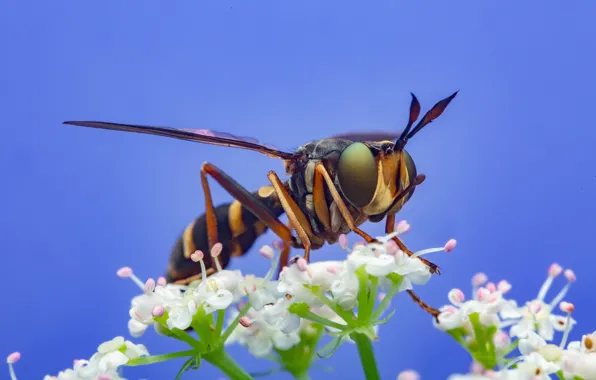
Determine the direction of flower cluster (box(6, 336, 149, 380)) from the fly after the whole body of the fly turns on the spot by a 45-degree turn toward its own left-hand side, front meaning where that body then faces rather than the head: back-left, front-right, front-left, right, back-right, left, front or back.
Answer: back

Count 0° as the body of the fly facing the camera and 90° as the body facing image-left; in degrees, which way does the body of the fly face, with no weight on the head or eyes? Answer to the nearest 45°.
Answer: approximately 315°
